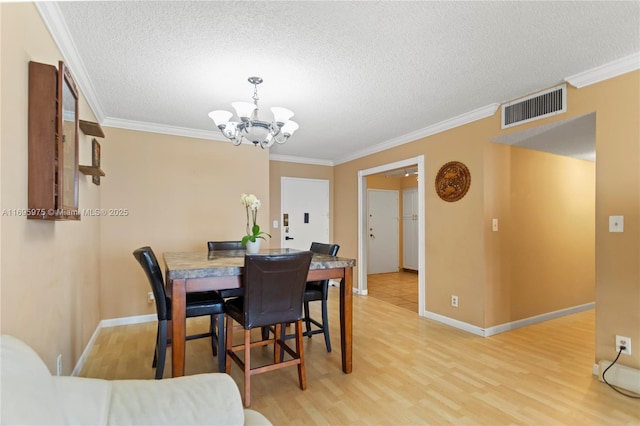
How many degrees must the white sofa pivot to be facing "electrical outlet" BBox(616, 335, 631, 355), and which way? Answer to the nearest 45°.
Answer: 0° — it already faces it

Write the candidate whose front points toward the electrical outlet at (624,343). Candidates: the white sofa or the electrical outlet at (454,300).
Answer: the white sofa

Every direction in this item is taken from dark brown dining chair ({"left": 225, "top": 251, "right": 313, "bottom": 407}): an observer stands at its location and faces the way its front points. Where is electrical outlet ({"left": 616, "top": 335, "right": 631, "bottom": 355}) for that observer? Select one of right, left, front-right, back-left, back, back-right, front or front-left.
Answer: back-right

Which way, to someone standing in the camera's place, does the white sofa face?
facing to the right of the viewer

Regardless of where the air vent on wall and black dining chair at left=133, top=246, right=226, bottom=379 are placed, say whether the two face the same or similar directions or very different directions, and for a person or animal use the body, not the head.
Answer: very different directions

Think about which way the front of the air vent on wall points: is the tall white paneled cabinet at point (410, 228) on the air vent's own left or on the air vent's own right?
on the air vent's own right

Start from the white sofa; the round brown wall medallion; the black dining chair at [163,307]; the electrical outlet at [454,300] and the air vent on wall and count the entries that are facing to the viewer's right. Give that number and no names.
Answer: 2

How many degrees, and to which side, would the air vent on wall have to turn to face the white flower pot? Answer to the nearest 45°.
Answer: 0° — it already faces it

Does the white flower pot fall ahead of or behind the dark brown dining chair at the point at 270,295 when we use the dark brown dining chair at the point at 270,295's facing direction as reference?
ahead

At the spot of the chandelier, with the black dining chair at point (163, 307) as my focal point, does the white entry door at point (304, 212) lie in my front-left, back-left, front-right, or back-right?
back-right

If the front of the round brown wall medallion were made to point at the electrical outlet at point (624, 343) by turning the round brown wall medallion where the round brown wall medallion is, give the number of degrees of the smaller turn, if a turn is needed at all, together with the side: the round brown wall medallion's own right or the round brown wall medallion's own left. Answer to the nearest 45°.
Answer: approximately 90° to the round brown wall medallion's own left

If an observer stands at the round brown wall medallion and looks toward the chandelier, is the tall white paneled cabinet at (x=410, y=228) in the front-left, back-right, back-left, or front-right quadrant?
back-right
